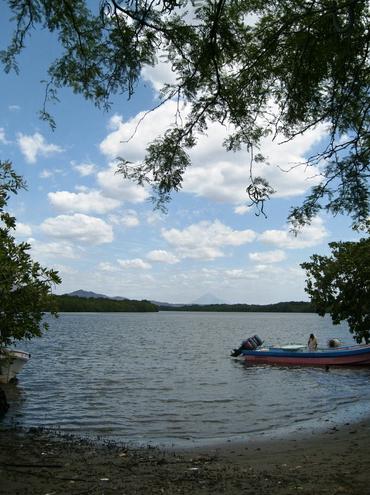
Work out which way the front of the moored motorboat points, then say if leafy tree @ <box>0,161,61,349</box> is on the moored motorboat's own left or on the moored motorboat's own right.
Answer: on the moored motorboat's own right

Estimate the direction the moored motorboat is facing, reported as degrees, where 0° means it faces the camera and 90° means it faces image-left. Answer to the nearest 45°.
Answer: approximately 270°
